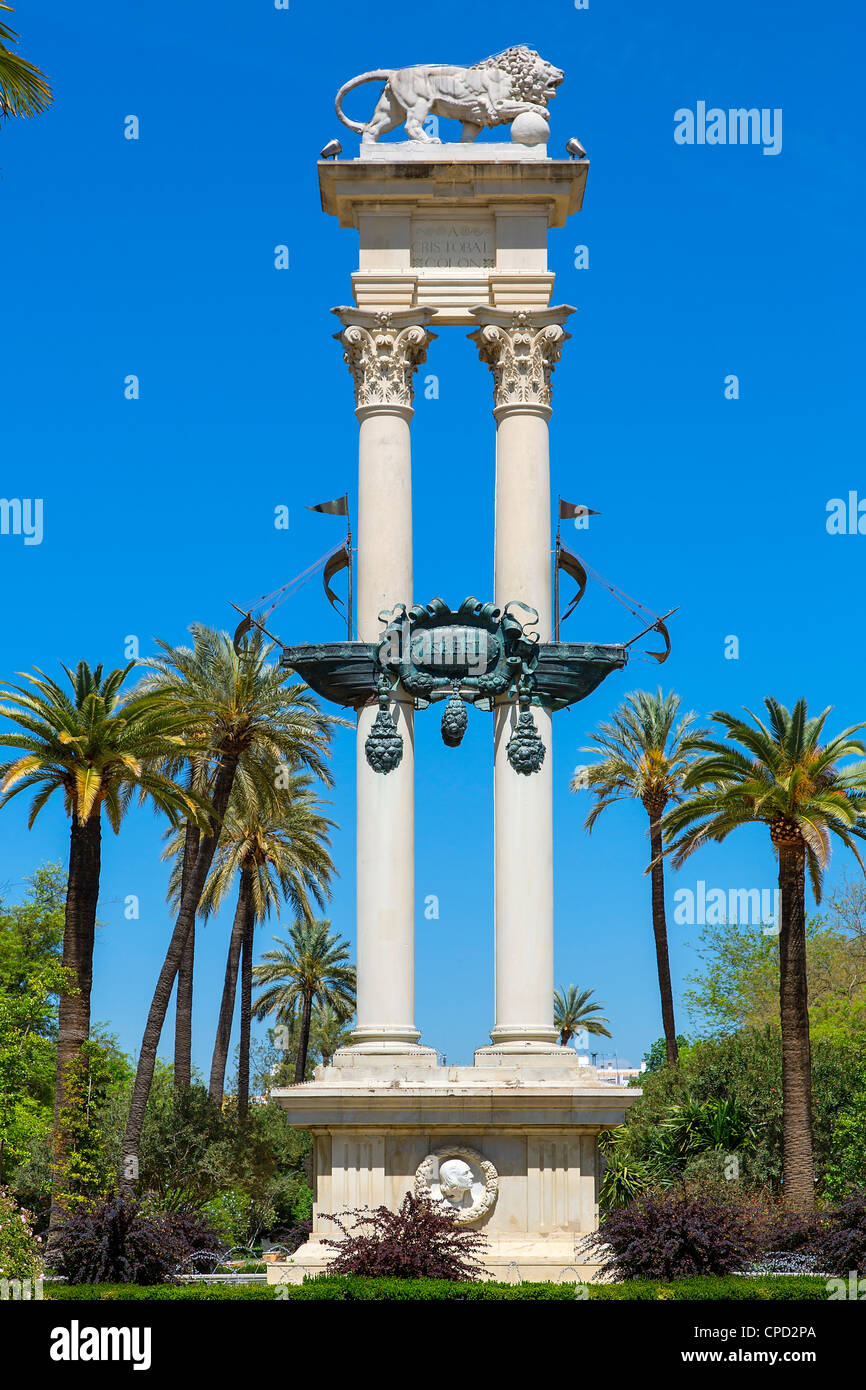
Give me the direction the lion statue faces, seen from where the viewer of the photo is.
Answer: facing to the right of the viewer

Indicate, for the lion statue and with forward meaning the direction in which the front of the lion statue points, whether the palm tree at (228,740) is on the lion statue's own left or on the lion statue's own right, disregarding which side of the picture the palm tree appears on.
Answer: on the lion statue's own left

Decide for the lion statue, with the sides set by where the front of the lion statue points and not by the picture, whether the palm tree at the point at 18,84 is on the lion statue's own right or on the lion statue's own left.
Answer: on the lion statue's own right

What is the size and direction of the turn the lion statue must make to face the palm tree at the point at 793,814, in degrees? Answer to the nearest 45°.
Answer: approximately 45° to its left

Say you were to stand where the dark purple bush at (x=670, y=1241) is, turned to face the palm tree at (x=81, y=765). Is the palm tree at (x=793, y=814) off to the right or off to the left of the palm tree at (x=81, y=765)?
right

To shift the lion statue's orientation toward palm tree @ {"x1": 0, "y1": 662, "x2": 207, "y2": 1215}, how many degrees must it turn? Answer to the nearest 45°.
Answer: approximately 135° to its left
